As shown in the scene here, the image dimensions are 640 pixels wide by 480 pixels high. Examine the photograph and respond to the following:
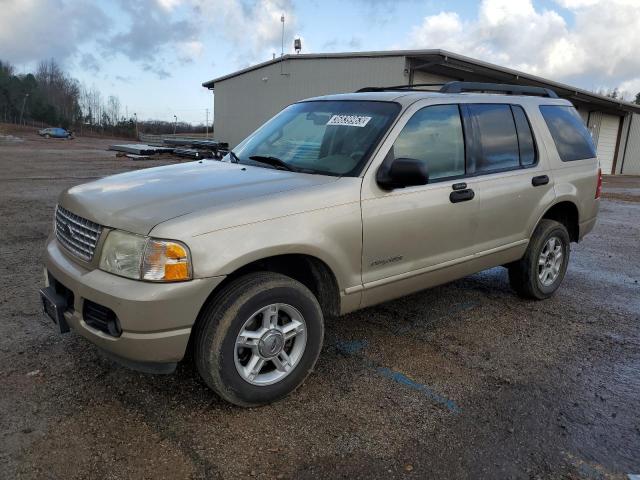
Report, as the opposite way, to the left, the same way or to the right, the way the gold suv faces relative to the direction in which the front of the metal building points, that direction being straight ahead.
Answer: to the right

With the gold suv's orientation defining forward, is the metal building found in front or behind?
behind

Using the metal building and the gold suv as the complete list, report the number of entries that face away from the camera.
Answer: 0

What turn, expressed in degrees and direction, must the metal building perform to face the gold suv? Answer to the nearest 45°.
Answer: approximately 45° to its right

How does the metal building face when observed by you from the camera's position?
facing the viewer and to the right of the viewer

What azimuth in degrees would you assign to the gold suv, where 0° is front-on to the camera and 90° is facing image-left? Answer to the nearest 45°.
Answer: approximately 45°
